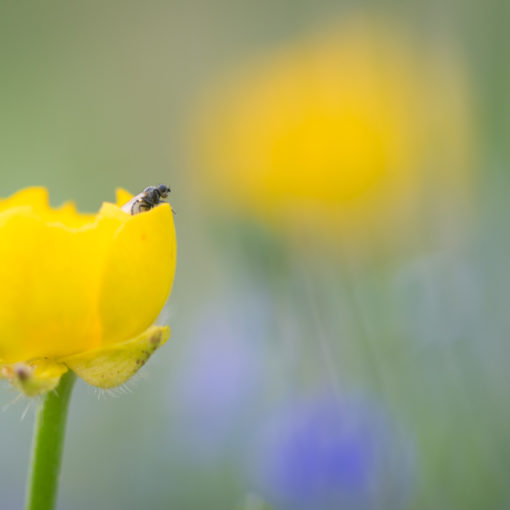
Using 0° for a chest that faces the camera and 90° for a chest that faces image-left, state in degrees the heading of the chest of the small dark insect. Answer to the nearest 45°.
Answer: approximately 270°

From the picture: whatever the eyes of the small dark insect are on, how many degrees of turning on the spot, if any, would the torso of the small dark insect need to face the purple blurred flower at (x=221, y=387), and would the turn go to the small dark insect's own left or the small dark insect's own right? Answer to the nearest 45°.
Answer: approximately 90° to the small dark insect's own left

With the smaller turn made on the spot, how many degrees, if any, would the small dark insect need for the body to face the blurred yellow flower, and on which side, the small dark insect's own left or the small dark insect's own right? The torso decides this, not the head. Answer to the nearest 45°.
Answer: approximately 45° to the small dark insect's own left

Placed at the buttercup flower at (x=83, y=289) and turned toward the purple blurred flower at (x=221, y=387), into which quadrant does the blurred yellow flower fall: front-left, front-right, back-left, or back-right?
front-right

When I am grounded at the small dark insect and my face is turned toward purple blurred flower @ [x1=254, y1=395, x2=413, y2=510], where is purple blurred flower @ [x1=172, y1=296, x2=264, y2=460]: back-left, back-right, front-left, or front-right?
front-left
